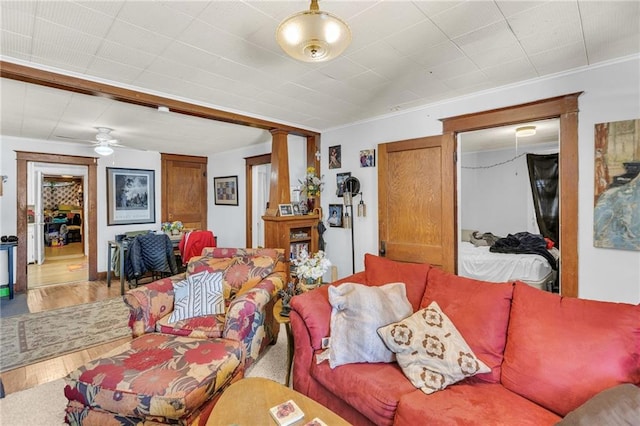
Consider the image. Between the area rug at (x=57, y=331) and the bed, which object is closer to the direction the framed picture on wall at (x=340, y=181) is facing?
the area rug

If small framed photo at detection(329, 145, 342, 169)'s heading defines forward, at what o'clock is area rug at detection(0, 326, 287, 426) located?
The area rug is roughly at 12 o'clock from the small framed photo.

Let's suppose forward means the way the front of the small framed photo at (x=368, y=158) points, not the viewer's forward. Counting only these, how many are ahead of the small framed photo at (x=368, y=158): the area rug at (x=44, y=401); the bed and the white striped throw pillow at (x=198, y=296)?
2

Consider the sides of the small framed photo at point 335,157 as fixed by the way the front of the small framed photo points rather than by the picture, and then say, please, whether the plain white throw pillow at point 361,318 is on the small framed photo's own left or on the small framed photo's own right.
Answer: on the small framed photo's own left

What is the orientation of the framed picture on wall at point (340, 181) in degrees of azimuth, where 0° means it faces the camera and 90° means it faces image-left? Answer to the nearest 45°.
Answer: approximately 45°

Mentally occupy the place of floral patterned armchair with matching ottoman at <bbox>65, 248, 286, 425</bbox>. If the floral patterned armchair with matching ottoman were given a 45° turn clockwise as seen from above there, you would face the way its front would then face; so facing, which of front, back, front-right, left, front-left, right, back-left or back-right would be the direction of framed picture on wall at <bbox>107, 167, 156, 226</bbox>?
right

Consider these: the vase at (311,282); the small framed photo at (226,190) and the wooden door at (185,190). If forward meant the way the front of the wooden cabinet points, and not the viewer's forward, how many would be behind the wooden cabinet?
2

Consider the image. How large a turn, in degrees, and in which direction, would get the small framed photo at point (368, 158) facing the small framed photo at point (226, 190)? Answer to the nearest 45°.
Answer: approximately 90° to its right

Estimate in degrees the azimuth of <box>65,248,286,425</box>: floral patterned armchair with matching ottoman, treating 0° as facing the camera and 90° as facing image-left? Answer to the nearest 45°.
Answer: approximately 45°
